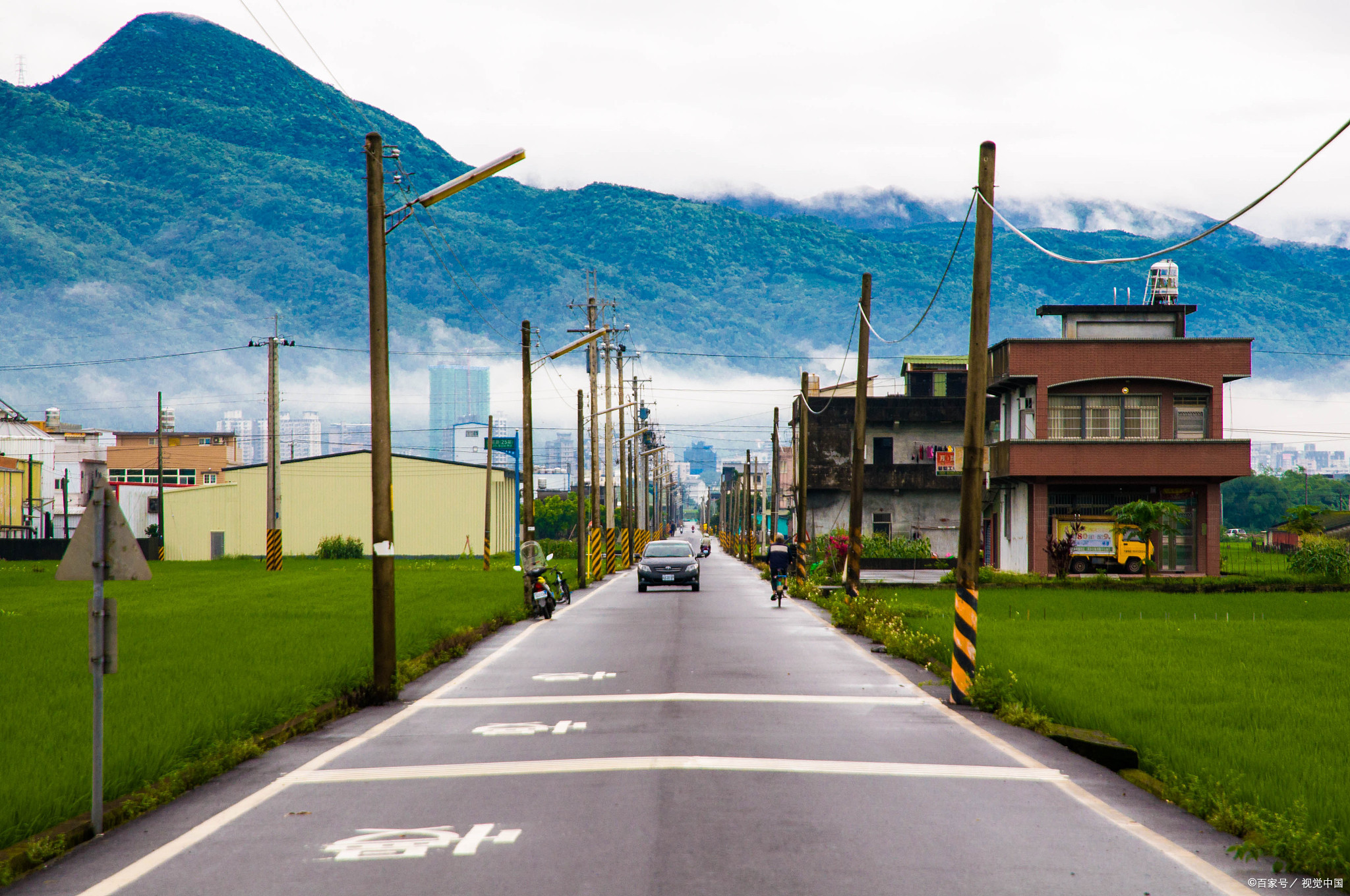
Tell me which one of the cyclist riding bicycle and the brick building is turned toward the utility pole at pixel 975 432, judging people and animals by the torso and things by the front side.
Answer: the brick building

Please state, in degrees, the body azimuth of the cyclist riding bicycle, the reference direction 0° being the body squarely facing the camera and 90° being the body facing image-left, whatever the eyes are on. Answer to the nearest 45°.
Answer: approximately 180°

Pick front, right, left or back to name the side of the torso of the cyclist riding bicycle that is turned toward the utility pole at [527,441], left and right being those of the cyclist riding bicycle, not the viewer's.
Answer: left

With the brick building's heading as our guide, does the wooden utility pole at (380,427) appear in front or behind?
in front

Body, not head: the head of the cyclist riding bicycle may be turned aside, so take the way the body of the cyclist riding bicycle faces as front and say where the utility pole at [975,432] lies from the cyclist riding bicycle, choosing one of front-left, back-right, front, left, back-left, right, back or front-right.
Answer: back

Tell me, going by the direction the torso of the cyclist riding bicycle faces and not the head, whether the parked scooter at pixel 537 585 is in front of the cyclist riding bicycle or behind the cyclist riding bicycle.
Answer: behind

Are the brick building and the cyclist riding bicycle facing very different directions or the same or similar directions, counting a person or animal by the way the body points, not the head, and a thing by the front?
very different directions

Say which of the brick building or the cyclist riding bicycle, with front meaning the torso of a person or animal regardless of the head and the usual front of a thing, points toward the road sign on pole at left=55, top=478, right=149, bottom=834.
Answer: the brick building

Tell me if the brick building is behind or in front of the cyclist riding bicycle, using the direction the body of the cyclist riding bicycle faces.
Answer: in front

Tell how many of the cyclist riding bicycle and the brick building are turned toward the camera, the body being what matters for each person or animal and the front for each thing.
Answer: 1

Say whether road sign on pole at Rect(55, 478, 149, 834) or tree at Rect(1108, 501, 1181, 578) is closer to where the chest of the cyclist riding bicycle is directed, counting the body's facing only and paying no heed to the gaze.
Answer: the tree
